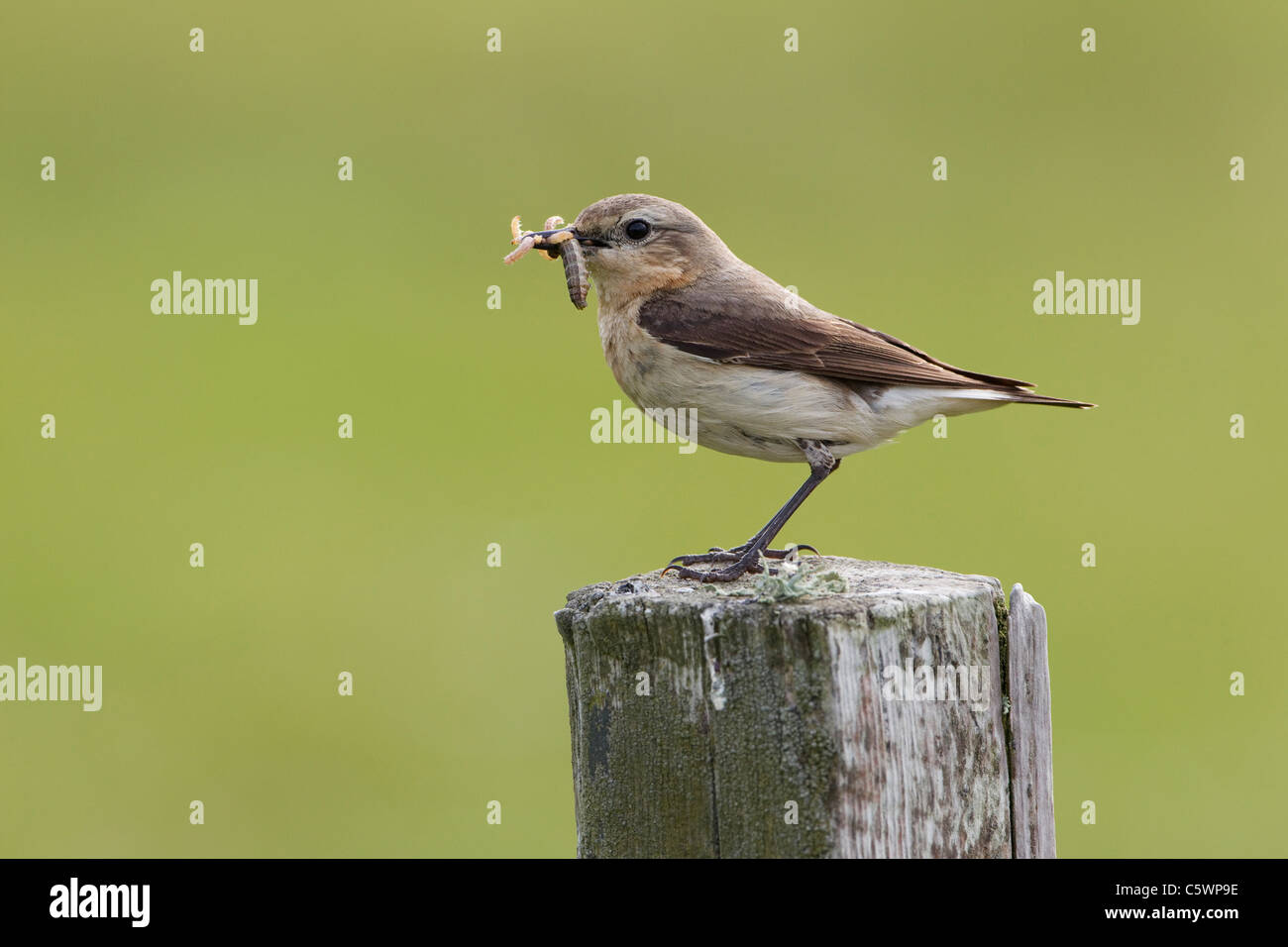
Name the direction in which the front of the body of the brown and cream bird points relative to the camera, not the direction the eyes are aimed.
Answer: to the viewer's left
